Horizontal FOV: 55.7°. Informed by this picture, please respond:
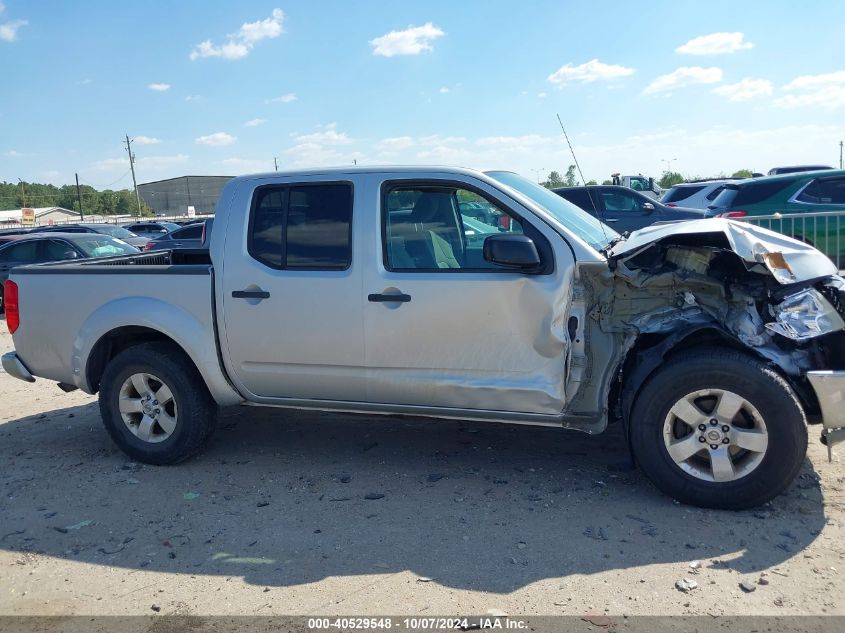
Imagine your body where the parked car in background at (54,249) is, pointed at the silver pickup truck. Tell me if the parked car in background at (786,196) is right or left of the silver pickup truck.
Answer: left

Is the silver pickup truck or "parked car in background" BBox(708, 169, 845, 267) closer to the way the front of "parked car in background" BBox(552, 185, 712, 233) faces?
the parked car in background

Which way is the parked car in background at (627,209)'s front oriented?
to the viewer's right

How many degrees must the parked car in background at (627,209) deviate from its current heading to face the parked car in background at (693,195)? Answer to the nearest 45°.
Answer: approximately 45° to its left

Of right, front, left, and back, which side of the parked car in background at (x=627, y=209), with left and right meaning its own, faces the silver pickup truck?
right

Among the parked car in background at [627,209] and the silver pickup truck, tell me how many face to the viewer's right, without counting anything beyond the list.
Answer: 2

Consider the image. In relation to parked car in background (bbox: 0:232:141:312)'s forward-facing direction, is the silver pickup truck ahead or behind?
ahead

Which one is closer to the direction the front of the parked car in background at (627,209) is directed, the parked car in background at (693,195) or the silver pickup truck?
the parked car in background

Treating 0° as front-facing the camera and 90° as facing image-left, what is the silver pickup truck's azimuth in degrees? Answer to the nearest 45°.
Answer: approximately 270°

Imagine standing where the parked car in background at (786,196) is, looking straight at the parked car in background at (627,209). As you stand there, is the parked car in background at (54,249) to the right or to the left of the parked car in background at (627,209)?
left

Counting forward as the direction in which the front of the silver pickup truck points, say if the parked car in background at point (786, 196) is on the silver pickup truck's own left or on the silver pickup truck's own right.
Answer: on the silver pickup truck's own left

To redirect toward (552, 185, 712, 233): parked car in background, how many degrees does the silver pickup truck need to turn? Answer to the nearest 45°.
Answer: approximately 90° to its left

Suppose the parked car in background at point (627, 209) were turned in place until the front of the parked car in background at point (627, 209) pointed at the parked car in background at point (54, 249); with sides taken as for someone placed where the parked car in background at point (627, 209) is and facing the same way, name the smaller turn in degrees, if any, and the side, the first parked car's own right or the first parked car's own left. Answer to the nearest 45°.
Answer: approximately 180°
